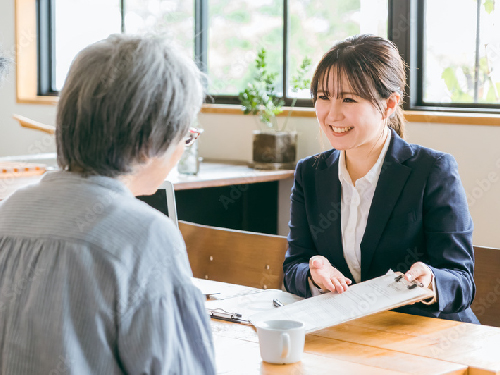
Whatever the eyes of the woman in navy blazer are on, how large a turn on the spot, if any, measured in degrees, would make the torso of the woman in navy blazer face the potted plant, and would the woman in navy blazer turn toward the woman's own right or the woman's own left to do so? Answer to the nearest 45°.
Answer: approximately 135° to the woman's own right

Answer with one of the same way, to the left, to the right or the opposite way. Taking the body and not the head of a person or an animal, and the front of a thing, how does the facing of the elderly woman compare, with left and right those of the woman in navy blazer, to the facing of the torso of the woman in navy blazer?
the opposite way

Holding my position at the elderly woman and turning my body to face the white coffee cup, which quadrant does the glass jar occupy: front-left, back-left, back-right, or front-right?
front-left

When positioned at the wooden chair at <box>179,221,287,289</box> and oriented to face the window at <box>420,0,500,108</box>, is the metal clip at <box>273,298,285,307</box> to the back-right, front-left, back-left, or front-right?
back-right

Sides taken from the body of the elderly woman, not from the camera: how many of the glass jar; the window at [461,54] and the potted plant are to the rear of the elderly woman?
0

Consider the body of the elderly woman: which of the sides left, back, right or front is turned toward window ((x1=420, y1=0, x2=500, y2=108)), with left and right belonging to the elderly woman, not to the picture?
front

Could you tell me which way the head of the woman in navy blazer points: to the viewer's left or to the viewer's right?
to the viewer's left

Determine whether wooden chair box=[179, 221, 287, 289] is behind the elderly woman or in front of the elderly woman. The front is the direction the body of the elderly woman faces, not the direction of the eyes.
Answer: in front

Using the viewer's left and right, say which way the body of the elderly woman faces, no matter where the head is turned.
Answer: facing away from the viewer and to the right of the viewer

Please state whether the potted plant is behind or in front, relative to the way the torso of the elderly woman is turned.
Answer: in front
